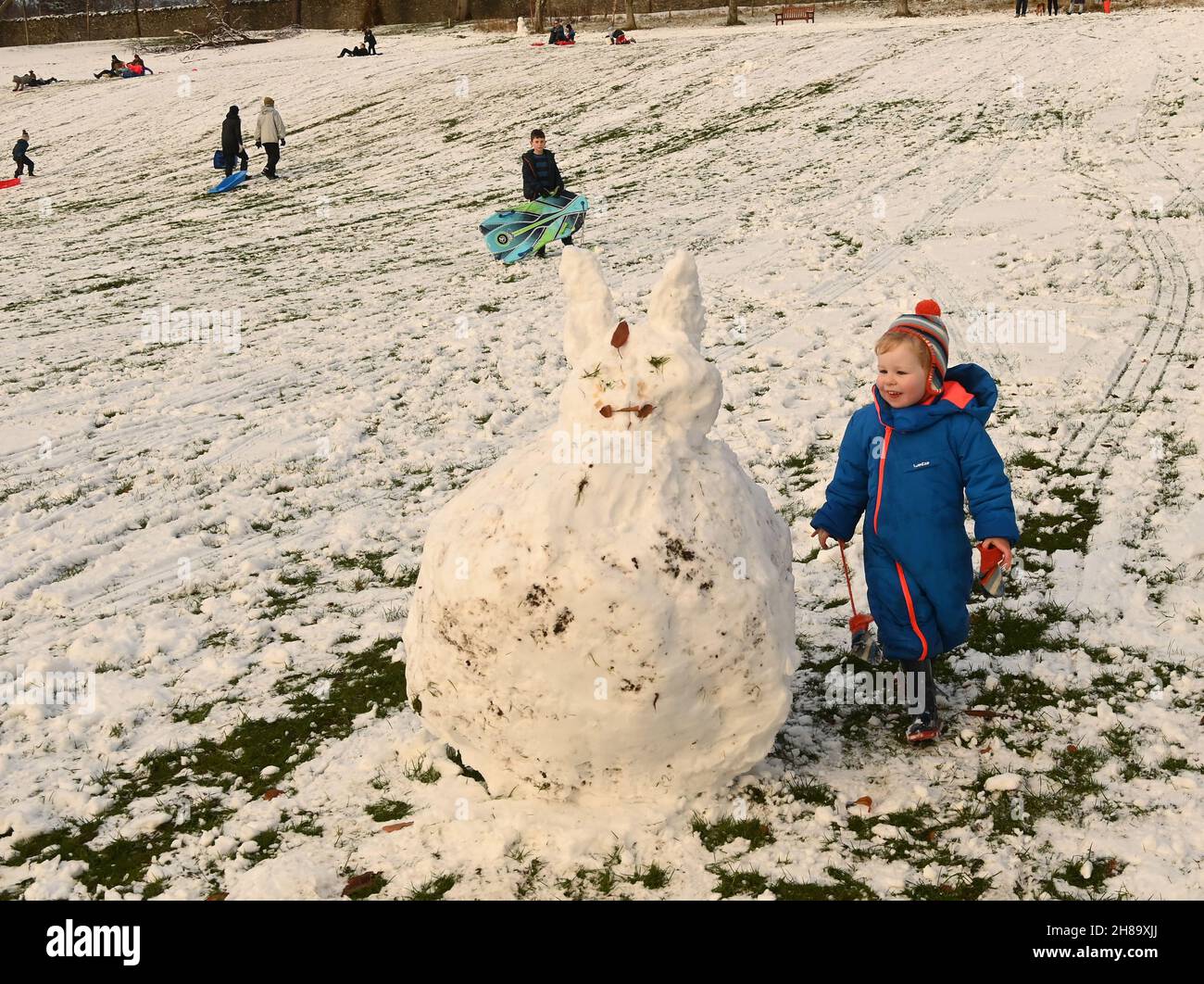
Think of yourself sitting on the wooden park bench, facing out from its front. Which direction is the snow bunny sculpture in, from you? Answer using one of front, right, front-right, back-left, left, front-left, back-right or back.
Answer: front

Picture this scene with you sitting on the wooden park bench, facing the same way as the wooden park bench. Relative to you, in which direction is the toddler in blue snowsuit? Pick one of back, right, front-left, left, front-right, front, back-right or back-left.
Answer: front

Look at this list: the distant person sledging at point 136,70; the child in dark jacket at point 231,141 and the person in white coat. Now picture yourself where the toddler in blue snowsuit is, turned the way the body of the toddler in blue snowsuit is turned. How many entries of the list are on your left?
0

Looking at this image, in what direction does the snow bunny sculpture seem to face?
toward the camera

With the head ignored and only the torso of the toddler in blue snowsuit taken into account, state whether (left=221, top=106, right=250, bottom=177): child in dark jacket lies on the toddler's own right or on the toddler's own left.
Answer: on the toddler's own right

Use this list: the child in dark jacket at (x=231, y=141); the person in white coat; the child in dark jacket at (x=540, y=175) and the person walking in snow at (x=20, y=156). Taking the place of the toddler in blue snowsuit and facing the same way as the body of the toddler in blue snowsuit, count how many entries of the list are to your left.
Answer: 0

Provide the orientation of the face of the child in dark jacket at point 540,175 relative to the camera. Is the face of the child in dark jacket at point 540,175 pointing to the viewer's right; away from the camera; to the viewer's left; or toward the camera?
toward the camera

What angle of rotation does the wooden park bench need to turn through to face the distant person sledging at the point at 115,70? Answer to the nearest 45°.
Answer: approximately 90° to its right

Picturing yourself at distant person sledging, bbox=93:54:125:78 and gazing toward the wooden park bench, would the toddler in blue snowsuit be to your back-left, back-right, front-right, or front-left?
back-right

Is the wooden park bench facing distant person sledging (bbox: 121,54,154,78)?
no

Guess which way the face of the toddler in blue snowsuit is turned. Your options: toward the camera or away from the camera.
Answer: toward the camera

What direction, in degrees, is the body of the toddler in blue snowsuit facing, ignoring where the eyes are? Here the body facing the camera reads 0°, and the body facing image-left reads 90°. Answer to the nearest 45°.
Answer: approximately 45°

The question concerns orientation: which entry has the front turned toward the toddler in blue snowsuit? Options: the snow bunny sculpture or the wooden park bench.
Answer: the wooden park bench

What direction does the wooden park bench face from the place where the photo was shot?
facing the viewer

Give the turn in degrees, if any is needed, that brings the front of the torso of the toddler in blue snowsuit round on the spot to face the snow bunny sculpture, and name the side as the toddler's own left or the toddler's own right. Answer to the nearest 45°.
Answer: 0° — they already face it

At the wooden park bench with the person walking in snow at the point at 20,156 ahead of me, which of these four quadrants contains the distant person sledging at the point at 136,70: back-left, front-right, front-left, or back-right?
front-right

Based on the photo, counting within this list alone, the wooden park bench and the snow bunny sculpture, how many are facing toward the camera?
2

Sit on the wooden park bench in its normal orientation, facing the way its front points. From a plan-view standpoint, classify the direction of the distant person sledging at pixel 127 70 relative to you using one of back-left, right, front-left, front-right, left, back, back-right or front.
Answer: right
